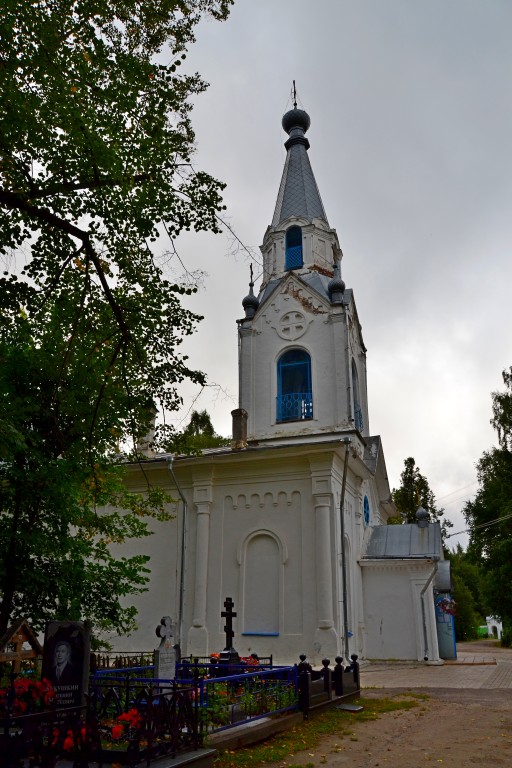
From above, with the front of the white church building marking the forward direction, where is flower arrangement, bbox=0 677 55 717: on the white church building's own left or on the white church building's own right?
on the white church building's own right

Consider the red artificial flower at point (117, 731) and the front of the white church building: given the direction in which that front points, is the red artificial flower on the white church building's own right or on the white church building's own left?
on the white church building's own right

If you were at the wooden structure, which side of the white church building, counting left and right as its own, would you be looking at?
right

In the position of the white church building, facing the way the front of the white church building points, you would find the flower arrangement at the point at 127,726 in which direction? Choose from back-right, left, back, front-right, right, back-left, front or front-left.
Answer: right

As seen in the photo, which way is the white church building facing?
to the viewer's right

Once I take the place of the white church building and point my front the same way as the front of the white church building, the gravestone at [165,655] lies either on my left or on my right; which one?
on my right

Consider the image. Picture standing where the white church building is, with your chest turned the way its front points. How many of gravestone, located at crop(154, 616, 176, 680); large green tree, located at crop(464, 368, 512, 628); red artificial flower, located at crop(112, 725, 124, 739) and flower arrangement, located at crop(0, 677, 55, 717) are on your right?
3

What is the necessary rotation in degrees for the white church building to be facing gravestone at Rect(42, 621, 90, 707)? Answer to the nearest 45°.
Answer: approximately 90° to its right

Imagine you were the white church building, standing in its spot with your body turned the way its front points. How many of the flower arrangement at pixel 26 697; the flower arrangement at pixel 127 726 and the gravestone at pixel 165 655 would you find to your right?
3
